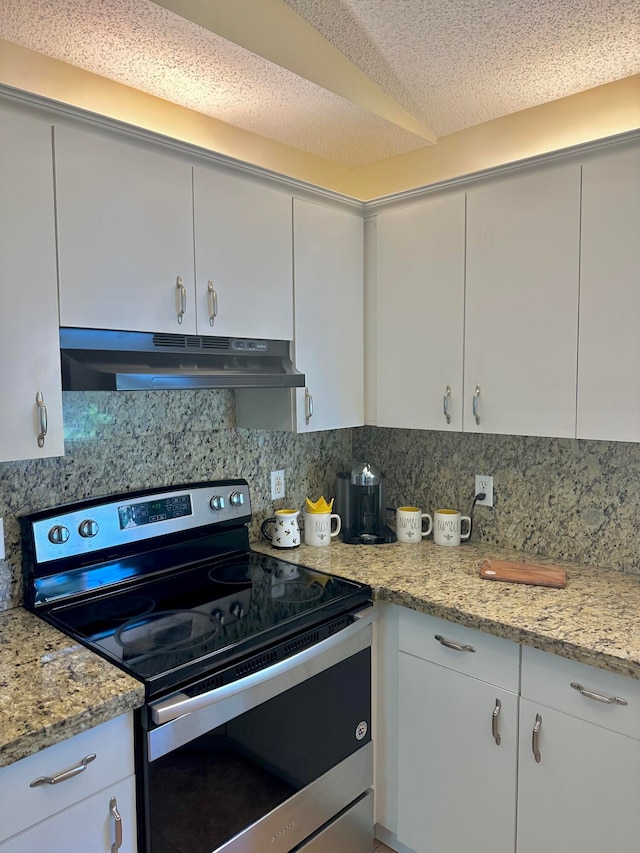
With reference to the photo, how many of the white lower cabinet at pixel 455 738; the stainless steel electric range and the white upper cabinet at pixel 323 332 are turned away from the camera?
0

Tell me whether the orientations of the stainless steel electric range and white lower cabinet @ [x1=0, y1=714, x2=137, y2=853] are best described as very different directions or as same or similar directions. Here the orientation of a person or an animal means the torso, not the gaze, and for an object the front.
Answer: same or similar directions

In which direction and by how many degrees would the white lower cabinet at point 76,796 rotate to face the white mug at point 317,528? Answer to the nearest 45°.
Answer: approximately 90° to its left

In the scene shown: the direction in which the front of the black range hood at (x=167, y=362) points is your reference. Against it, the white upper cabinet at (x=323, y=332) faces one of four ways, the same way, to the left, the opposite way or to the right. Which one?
the same way

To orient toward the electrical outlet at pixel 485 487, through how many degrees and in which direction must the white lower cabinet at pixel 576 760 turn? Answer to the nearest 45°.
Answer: approximately 90° to its right

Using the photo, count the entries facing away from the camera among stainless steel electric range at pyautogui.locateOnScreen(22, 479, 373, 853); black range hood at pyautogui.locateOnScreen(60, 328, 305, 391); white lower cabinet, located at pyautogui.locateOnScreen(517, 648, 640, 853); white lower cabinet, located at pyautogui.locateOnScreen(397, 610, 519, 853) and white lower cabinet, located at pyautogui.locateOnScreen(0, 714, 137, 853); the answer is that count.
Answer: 0

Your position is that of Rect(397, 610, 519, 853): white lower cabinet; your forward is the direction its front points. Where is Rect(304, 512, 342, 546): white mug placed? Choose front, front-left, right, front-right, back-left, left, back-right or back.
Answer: right

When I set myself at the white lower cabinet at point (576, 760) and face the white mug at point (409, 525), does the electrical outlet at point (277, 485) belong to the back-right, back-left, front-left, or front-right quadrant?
front-left

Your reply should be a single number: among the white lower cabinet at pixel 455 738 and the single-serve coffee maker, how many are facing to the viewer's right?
0

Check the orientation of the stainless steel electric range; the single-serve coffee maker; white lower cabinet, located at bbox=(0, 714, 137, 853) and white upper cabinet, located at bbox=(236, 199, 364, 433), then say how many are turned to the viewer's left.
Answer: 0

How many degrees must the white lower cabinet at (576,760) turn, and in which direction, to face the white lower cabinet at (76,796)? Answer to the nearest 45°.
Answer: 0° — it already faces it

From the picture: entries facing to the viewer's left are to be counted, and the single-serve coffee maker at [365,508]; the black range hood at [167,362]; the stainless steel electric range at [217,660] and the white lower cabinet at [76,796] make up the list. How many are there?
0

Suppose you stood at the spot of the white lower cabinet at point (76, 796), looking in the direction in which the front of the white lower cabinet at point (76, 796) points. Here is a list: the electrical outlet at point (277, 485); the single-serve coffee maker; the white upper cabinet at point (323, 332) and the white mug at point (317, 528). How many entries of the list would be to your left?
4

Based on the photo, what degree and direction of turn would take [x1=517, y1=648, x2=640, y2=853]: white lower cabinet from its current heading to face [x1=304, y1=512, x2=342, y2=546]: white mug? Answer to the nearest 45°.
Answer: approximately 90° to its right

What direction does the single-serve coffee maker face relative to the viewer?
toward the camera

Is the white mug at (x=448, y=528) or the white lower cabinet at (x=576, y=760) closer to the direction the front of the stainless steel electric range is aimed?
the white lower cabinet
